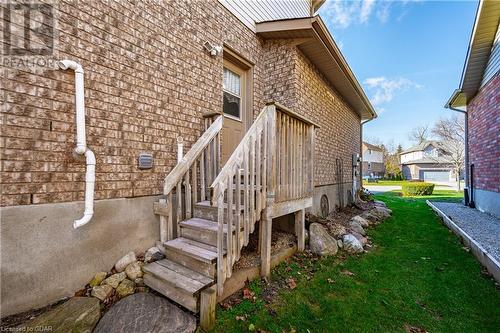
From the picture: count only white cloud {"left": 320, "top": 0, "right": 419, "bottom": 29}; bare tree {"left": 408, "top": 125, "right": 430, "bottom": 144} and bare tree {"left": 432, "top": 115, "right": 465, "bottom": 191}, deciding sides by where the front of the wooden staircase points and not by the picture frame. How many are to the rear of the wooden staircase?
3

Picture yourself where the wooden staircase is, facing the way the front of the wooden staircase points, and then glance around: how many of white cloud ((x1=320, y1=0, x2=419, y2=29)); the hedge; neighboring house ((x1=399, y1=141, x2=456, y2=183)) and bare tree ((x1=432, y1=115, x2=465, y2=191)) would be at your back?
4

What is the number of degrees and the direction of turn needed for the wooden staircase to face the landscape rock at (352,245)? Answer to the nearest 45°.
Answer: approximately 180°

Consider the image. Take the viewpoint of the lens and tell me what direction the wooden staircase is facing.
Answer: facing the viewer and to the left of the viewer

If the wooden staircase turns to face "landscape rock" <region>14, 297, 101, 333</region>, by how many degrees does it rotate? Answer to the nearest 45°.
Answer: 0° — it already faces it

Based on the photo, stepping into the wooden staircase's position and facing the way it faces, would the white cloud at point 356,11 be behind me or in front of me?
behind

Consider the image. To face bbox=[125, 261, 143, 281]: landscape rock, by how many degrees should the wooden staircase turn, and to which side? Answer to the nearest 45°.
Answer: approximately 45° to its right

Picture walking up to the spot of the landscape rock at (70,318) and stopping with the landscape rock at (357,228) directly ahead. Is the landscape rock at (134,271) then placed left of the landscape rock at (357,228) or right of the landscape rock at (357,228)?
left

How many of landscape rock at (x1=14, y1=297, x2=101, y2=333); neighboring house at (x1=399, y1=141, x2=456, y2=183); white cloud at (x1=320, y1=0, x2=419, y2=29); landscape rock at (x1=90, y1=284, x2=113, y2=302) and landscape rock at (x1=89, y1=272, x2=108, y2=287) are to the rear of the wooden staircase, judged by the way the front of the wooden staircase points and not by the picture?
2

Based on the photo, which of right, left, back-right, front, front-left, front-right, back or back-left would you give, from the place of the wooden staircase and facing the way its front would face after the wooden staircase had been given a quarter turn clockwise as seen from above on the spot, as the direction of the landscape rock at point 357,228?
right

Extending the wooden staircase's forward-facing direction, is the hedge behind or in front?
behind

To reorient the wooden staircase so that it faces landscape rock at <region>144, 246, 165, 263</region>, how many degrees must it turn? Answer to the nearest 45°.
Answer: approximately 45° to its right

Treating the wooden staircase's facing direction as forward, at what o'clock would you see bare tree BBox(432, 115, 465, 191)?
The bare tree is roughly at 6 o'clock from the wooden staircase.

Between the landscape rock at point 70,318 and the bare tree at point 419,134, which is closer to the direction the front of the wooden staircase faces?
the landscape rock

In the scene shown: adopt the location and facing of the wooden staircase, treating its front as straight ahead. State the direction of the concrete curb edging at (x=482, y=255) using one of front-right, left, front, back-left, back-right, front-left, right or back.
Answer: back-left

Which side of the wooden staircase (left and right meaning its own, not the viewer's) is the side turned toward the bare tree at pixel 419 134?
back

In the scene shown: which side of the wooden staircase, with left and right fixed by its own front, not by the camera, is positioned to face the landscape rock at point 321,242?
back

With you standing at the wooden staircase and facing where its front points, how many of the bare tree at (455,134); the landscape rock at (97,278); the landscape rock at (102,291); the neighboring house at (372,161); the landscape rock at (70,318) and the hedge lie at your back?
3

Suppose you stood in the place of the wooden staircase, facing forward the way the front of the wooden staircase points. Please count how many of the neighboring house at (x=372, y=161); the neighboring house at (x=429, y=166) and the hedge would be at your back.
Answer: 3
